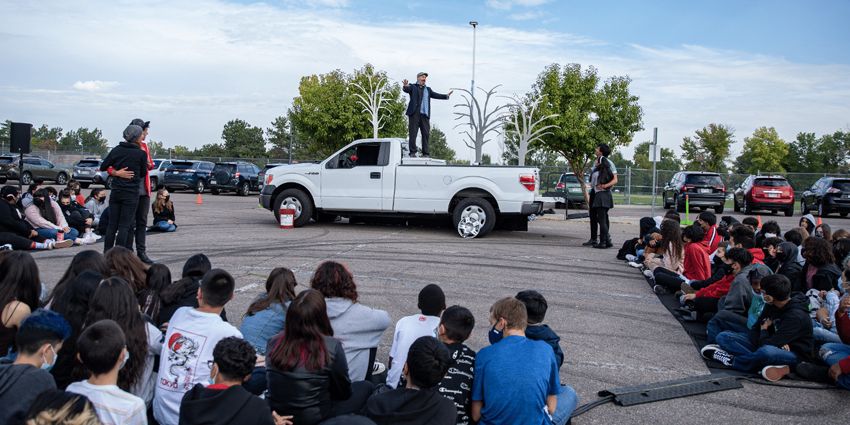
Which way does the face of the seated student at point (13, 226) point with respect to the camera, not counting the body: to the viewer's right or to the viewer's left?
to the viewer's right

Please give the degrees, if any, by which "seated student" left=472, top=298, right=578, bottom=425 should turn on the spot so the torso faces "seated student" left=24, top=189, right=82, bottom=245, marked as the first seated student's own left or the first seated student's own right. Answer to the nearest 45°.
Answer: approximately 45° to the first seated student's own left

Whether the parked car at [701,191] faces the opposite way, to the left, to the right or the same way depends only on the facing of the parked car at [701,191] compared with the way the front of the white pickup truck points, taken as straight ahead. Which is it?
to the right

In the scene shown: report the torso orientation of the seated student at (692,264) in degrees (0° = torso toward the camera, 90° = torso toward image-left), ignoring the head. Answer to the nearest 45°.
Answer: approximately 90°

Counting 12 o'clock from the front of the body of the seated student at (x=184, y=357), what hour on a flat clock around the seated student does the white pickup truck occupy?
The white pickup truck is roughly at 11 o'clock from the seated student.

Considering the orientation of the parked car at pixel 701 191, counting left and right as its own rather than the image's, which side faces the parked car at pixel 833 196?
right

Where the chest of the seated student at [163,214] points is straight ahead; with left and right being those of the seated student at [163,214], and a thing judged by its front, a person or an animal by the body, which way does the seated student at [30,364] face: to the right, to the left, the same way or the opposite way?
to the left

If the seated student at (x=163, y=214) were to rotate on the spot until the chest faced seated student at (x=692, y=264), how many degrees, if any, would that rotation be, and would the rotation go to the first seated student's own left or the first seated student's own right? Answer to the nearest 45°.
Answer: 0° — they already face them

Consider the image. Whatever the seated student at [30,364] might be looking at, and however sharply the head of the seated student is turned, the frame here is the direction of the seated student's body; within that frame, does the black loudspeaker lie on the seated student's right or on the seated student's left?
on the seated student's left

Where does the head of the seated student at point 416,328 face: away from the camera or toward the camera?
away from the camera

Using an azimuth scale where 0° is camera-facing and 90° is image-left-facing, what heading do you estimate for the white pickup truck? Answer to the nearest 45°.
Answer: approximately 90°

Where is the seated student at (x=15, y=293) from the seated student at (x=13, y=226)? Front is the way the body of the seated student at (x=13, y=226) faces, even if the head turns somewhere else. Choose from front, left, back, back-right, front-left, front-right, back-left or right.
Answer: right

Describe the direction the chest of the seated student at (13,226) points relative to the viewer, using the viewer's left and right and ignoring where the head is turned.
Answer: facing to the right of the viewer

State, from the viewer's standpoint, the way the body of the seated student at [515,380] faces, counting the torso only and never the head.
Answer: away from the camera

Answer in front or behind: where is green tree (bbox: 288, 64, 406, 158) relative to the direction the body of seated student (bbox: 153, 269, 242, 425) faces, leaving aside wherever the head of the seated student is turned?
in front

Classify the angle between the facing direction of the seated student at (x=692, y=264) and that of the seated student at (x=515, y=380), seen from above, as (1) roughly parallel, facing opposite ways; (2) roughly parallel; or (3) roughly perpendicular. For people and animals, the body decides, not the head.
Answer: roughly perpendicular

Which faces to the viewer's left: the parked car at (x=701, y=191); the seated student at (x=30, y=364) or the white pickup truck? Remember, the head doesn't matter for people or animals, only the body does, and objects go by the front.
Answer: the white pickup truck

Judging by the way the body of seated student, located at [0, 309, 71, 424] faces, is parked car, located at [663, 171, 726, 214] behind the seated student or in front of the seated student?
in front

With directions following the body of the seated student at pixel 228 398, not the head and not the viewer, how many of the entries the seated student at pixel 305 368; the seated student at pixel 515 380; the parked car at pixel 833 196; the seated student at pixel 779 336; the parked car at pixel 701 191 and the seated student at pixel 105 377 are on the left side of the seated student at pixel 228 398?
1

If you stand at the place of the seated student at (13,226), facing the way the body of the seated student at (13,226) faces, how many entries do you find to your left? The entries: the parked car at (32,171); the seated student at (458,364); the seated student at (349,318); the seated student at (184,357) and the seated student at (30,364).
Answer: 1
